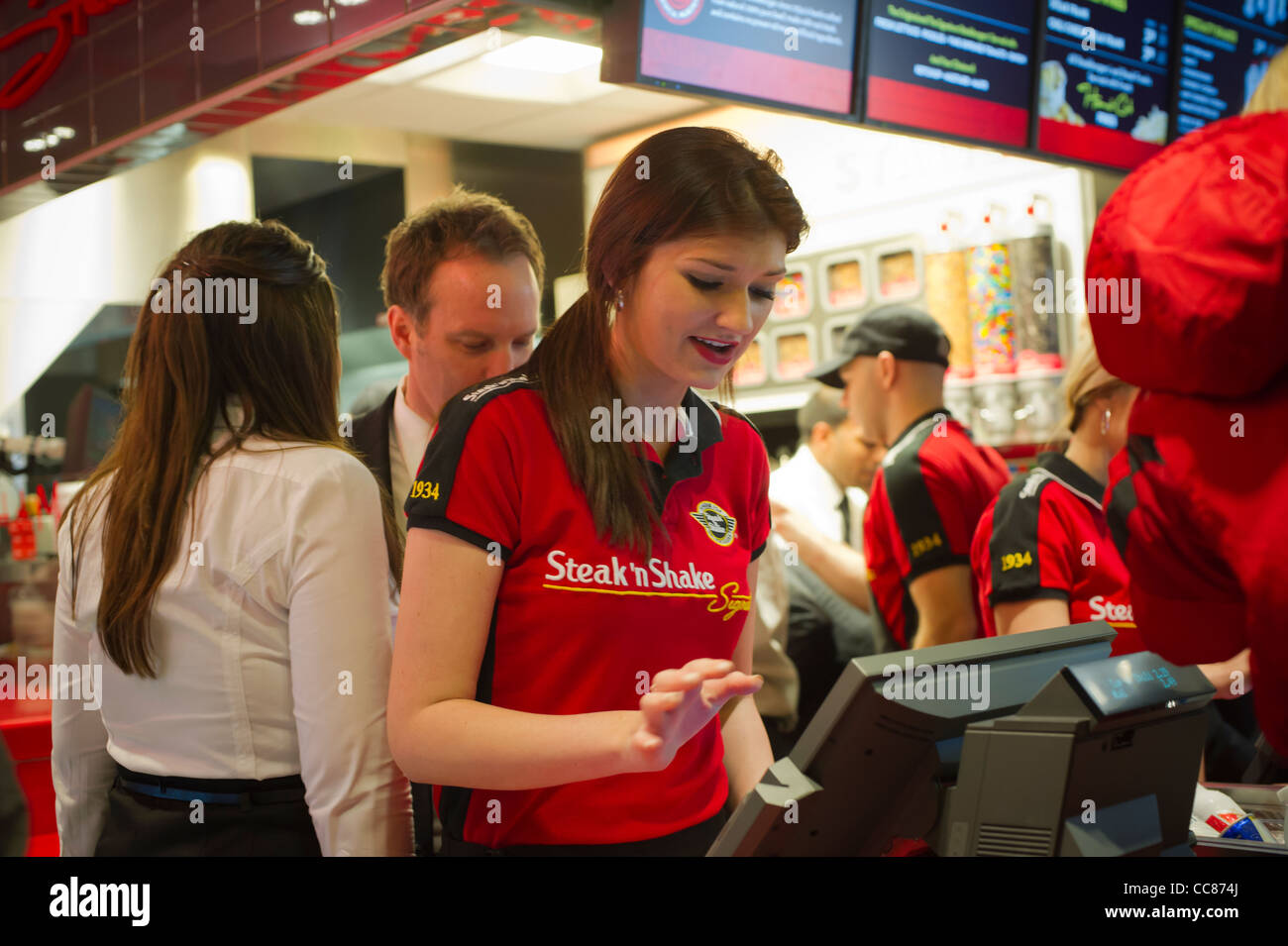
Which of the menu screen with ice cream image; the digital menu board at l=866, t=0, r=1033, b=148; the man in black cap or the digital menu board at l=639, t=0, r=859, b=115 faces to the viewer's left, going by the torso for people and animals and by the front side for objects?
the man in black cap

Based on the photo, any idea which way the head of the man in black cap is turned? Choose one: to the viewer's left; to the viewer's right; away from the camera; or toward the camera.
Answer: to the viewer's left

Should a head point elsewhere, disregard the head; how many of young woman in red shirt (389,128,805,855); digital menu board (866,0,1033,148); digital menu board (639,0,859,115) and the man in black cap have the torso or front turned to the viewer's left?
1

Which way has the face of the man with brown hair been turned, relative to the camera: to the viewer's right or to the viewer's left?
to the viewer's right

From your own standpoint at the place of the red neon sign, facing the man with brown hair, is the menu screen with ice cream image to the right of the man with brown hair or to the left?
left

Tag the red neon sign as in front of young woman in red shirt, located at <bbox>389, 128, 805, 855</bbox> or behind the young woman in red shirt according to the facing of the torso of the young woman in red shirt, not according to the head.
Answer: behind

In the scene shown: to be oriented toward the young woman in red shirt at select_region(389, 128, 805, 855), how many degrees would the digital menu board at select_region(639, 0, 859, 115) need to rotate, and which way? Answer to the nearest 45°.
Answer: approximately 45° to its right

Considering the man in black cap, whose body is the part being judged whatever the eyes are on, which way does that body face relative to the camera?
to the viewer's left

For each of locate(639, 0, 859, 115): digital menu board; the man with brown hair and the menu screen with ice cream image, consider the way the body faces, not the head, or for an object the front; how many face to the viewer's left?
0
